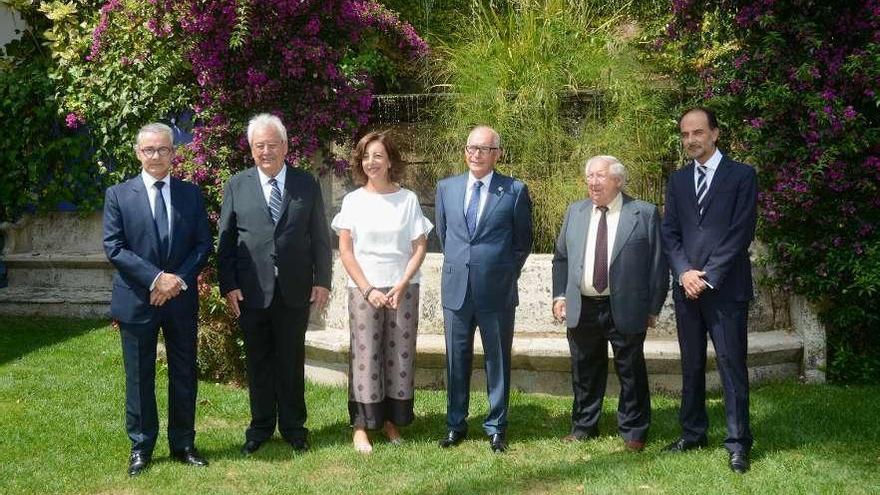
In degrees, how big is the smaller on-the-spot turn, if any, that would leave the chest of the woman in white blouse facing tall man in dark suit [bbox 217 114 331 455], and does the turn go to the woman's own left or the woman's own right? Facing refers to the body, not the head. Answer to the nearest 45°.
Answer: approximately 90° to the woman's own right

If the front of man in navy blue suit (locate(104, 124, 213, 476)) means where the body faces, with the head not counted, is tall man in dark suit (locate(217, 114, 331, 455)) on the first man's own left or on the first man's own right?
on the first man's own left

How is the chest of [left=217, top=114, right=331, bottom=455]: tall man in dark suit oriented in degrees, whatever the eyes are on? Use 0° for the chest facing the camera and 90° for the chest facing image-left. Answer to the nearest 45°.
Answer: approximately 0°

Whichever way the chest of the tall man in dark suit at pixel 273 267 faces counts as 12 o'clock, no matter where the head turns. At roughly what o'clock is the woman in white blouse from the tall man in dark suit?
The woman in white blouse is roughly at 9 o'clock from the tall man in dark suit.

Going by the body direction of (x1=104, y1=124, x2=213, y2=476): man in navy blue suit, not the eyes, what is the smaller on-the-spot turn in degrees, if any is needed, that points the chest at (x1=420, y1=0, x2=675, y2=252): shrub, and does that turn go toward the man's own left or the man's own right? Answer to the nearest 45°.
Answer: approximately 135° to the man's own left

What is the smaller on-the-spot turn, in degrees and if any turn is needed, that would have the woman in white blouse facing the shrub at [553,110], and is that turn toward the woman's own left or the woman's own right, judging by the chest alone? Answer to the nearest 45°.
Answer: approximately 135° to the woman's own left

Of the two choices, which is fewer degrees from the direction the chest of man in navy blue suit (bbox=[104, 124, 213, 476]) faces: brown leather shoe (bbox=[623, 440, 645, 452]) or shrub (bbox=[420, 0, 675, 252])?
the brown leather shoe
